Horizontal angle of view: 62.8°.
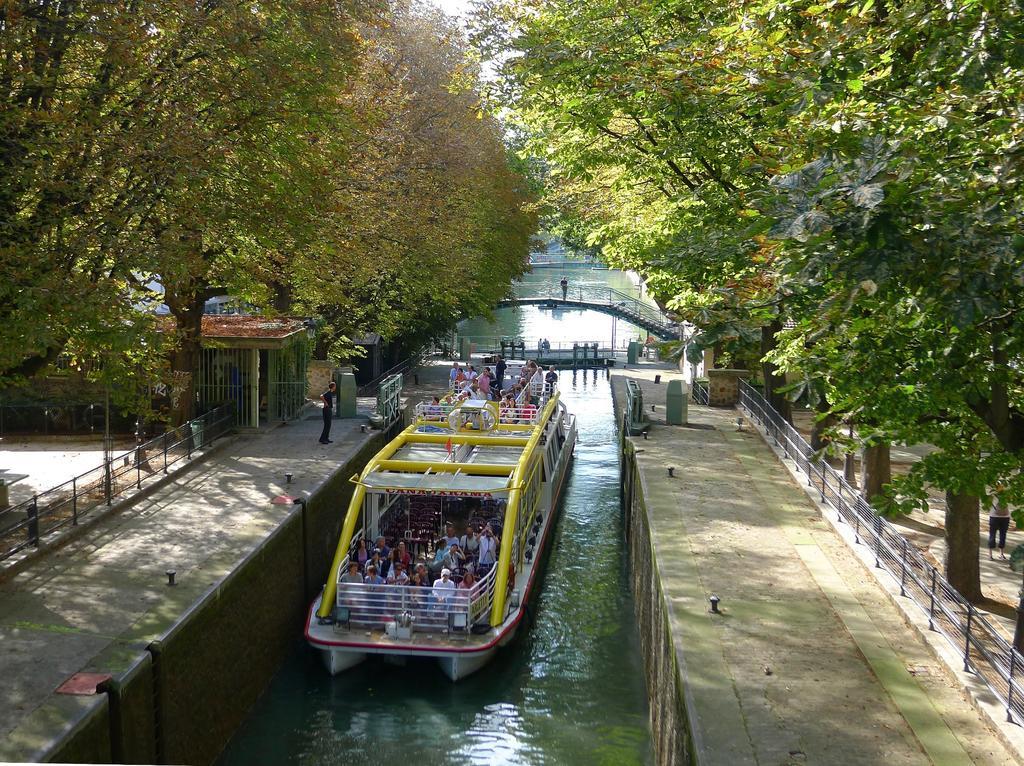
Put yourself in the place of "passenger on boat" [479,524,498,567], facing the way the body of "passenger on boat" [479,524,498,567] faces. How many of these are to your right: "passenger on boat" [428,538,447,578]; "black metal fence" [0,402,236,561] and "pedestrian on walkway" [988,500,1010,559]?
2

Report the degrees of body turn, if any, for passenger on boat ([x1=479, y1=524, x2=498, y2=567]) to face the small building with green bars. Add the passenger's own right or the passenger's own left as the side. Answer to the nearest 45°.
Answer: approximately 135° to the passenger's own right

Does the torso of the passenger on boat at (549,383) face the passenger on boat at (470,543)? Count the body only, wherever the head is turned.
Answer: yes

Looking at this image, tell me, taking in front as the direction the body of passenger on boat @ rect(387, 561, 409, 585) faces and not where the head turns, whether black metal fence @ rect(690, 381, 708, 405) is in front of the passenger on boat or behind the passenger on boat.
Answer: behind

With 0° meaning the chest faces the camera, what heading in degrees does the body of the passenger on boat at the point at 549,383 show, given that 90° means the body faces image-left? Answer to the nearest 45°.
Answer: approximately 0°

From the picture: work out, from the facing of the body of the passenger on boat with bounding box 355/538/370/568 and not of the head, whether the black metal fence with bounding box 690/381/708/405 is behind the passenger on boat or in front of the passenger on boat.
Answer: behind

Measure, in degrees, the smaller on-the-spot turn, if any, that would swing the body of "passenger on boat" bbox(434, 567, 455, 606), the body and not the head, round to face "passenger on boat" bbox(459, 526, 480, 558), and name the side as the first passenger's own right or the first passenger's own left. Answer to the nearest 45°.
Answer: approximately 180°

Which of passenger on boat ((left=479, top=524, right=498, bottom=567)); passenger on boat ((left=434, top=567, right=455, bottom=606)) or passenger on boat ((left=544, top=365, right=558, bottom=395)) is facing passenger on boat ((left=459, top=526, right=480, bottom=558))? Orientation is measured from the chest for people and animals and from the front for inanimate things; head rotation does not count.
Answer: passenger on boat ((left=544, top=365, right=558, bottom=395))

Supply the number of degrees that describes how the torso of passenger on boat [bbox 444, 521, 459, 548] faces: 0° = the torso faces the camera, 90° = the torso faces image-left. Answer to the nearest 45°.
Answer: approximately 0°

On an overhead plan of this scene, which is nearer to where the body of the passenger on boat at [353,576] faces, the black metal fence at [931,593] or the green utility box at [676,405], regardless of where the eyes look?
the black metal fence

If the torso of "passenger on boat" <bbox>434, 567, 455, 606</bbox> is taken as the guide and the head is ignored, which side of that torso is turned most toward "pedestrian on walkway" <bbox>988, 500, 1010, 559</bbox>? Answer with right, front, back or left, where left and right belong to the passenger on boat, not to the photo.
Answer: left
